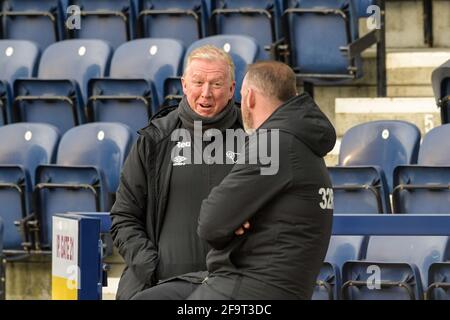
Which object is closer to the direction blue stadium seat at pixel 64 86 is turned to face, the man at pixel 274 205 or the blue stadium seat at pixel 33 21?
the man

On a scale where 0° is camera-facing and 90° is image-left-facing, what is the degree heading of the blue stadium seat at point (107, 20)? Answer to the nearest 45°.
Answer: approximately 0°

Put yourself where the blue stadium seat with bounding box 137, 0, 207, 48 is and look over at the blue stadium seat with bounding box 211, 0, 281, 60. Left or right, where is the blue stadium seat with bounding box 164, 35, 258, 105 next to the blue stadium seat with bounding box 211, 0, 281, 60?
right

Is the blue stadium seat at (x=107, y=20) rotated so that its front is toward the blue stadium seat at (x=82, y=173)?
yes

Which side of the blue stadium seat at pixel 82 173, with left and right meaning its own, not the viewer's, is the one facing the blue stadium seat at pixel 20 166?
right

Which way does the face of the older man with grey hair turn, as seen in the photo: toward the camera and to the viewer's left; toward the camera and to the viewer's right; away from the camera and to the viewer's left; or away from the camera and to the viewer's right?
toward the camera and to the viewer's right

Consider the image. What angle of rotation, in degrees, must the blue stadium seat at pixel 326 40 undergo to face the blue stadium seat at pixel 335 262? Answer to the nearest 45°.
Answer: approximately 45° to its left

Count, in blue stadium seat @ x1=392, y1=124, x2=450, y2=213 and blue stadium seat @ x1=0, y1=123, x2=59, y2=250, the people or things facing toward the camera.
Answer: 2

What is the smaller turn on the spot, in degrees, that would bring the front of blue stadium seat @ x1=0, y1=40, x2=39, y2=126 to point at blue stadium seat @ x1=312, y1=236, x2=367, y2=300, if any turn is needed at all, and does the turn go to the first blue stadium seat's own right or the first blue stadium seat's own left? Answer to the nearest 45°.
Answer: approximately 90° to the first blue stadium seat's own left

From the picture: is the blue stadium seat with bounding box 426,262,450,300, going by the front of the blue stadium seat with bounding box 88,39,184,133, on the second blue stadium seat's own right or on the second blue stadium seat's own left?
on the second blue stadium seat's own left
